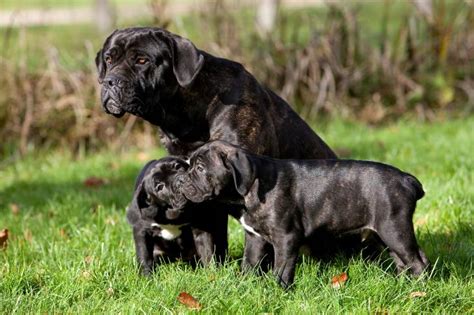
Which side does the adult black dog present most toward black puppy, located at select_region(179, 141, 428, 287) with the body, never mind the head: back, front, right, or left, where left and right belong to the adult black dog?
left

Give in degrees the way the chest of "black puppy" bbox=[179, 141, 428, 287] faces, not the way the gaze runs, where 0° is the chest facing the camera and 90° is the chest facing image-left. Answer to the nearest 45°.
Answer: approximately 90°

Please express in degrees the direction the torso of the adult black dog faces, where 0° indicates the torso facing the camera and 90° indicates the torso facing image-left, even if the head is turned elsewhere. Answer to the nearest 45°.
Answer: approximately 45°

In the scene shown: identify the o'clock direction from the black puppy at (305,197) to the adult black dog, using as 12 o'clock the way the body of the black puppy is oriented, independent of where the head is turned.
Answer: The adult black dog is roughly at 1 o'clock from the black puppy.

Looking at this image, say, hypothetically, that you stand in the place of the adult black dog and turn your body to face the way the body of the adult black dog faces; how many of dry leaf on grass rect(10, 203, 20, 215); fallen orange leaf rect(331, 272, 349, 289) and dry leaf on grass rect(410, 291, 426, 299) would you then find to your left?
2

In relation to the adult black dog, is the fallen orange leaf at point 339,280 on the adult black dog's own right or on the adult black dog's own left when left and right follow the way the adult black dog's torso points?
on the adult black dog's own left
